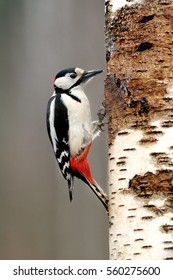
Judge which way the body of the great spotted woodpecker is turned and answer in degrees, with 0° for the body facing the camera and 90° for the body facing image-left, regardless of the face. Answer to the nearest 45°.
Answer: approximately 270°
